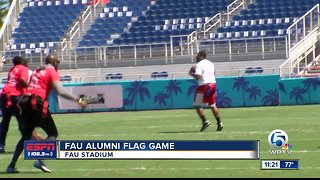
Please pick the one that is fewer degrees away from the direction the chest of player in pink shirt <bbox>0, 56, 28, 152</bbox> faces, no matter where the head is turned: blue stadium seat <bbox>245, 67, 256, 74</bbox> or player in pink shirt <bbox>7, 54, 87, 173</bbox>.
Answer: the blue stadium seat

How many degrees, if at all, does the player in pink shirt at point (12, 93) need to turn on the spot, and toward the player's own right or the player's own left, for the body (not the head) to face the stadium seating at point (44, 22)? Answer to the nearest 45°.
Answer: approximately 45° to the player's own left

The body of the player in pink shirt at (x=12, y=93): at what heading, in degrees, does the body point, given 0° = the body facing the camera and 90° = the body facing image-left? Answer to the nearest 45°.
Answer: approximately 225°

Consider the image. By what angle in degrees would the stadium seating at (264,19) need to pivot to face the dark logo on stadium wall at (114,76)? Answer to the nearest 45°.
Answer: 0° — it already faces it

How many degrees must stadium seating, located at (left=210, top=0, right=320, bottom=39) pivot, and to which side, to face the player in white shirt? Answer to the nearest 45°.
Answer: approximately 45° to its left
